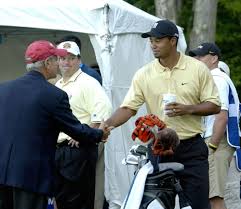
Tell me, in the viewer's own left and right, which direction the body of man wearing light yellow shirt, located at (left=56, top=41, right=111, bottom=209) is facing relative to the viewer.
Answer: facing the viewer and to the left of the viewer

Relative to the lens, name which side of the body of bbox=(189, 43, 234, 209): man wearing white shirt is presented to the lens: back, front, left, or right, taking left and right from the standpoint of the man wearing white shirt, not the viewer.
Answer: left

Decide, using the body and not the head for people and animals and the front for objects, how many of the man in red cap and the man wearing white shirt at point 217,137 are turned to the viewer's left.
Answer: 1

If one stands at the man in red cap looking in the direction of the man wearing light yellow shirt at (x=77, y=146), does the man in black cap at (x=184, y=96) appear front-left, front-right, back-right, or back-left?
front-right

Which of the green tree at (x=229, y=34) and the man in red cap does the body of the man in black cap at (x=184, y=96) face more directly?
the man in red cap

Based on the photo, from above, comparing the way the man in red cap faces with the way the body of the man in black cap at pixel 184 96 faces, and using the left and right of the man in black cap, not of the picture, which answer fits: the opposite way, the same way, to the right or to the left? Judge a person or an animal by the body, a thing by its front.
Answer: the opposite way

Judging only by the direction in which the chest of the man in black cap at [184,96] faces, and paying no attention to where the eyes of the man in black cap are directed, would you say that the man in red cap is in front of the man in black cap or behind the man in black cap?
in front

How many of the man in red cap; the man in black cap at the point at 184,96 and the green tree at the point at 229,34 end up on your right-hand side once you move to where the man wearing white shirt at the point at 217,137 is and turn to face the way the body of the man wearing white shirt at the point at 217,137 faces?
1

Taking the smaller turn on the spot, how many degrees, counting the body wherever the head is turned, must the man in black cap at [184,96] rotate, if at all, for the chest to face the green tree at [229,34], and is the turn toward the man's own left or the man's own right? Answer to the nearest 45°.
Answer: approximately 135° to the man's own right
